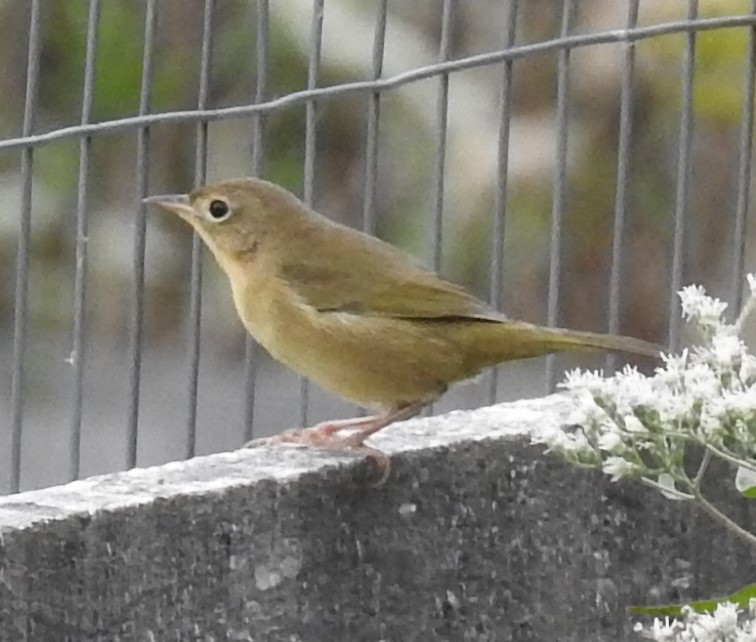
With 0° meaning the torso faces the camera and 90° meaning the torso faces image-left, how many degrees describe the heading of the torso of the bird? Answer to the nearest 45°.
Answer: approximately 90°

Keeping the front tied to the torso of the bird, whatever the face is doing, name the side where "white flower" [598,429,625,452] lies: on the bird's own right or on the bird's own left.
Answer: on the bird's own left

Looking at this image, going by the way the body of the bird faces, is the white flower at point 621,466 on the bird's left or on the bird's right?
on the bird's left

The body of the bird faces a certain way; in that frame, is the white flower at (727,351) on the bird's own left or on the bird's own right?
on the bird's own left

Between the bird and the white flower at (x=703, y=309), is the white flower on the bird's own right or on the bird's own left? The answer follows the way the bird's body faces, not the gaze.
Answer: on the bird's own left
